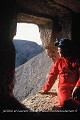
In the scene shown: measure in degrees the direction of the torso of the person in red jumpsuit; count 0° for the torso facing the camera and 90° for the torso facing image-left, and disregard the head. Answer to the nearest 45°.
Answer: approximately 45°
